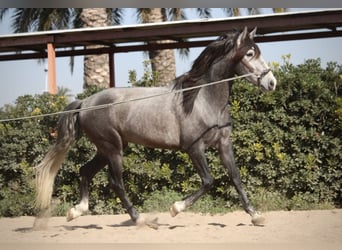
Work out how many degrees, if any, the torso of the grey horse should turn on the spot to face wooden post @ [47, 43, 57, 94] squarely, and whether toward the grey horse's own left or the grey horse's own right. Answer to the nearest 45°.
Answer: approximately 135° to the grey horse's own left

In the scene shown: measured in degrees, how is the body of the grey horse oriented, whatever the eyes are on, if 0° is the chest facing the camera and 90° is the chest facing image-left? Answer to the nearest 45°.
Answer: approximately 270°

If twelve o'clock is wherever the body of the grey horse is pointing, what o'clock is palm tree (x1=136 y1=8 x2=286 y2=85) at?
The palm tree is roughly at 9 o'clock from the grey horse.

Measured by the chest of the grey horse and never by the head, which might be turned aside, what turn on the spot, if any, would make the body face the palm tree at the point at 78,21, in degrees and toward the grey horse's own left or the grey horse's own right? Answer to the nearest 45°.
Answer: approximately 90° to the grey horse's own left
